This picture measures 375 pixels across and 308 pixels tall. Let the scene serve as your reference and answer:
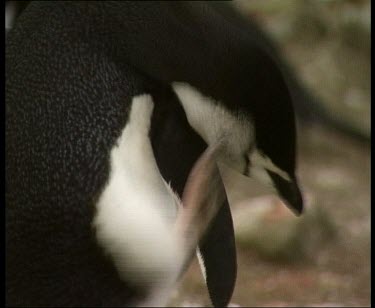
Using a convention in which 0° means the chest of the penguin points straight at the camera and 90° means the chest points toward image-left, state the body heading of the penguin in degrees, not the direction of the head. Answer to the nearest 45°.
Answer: approximately 270°
